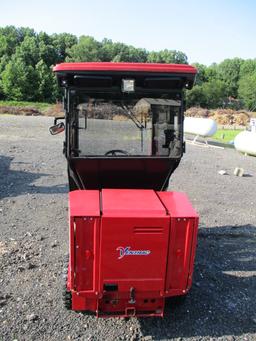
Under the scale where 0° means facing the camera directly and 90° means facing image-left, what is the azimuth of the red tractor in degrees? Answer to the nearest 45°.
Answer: approximately 180°
